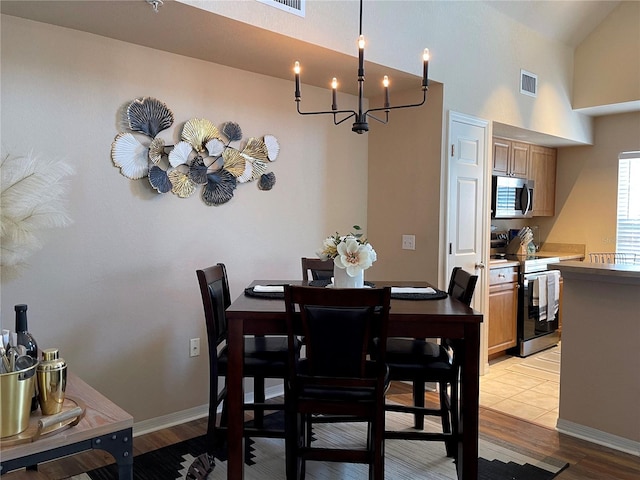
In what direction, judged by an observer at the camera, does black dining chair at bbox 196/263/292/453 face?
facing to the right of the viewer

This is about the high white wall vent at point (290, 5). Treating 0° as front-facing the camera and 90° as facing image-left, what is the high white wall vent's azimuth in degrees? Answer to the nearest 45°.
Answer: approximately 315°

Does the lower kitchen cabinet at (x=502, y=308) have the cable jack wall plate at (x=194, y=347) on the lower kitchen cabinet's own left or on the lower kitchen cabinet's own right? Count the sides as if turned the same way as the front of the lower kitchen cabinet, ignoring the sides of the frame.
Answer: on the lower kitchen cabinet's own right

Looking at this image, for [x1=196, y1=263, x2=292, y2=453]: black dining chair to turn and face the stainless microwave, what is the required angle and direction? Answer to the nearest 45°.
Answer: approximately 45° to its left

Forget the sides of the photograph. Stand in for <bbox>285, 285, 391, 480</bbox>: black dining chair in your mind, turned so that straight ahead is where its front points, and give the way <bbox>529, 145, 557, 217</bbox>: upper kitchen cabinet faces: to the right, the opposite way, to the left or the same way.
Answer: the opposite way

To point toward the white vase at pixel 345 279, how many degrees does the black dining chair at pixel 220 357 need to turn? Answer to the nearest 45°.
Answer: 0° — it already faces it

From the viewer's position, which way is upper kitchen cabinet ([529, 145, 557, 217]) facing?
facing the viewer and to the right of the viewer

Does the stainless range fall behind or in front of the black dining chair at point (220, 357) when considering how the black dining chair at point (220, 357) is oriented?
in front

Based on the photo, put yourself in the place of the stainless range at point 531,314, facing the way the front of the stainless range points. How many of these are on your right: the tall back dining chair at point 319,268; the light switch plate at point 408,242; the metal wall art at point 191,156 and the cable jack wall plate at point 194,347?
4

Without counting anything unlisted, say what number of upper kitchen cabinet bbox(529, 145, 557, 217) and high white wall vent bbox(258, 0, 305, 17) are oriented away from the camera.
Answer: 0

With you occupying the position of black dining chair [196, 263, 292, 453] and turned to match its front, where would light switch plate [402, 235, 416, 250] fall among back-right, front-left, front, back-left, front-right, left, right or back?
front-left

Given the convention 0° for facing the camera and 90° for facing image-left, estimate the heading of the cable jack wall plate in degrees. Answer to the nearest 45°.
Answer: approximately 315°

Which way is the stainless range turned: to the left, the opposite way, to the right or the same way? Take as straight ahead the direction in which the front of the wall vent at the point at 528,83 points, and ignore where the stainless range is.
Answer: the same way

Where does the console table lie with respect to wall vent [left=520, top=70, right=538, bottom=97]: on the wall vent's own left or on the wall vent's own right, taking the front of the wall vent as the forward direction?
on the wall vent's own right

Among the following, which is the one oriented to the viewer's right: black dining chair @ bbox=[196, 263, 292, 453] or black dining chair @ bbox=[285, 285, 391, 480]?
black dining chair @ bbox=[196, 263, 292, 453]

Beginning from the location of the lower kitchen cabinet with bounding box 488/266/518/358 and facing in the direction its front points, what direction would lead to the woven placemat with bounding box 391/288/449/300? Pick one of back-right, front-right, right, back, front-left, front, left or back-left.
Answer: front-right

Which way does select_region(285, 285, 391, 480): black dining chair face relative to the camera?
away from the camera

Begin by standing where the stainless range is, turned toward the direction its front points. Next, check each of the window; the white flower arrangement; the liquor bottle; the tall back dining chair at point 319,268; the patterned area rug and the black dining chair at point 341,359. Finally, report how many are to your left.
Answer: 1

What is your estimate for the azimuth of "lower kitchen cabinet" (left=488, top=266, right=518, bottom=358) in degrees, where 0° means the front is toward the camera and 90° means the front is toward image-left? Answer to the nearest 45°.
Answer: approximately 315°

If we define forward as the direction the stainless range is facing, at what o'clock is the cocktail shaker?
The cocktail shaker is roughly at 2 o'clock from the stainless range.
